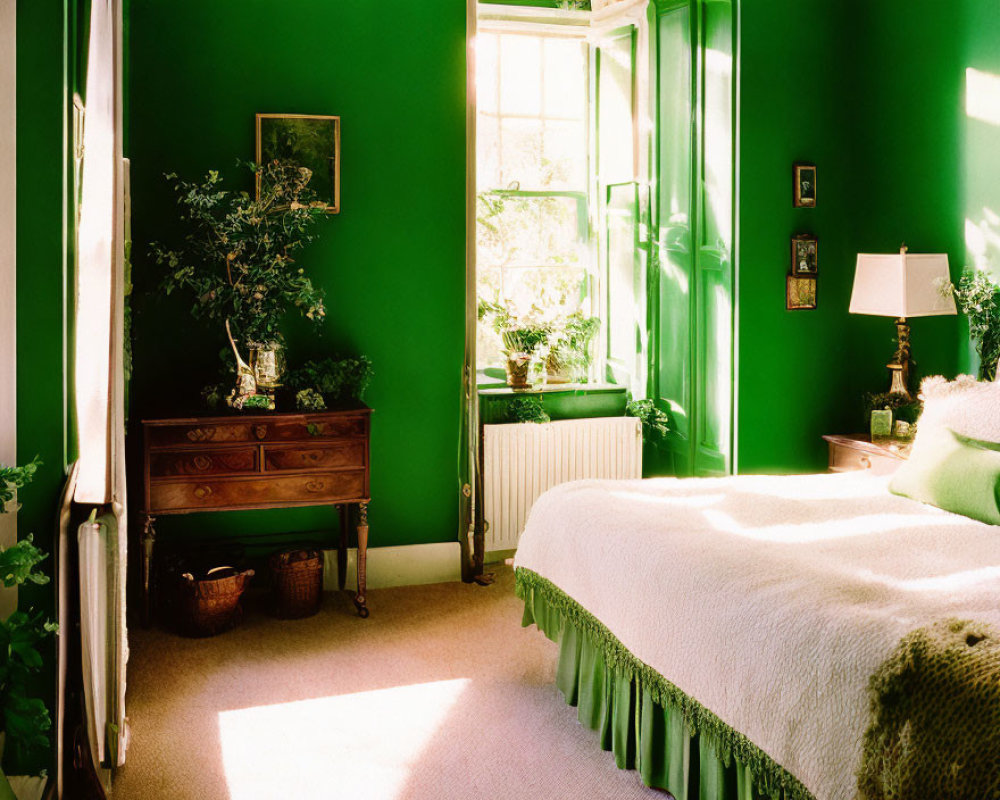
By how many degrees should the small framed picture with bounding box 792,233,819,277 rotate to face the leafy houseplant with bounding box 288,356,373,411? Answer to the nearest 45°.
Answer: approximately 45° to its right

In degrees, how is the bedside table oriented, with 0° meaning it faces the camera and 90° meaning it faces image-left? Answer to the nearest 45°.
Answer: approximately 45°

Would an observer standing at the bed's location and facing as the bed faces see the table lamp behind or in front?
behind

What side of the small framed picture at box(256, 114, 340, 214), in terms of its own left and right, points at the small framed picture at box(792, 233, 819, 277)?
left

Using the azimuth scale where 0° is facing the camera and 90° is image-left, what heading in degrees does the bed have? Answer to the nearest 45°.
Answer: approximately 45°

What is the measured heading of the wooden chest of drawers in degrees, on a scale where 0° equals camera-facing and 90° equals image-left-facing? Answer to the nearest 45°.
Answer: approximately 0°

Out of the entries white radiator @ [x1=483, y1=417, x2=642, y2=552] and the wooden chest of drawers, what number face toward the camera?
2
